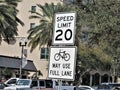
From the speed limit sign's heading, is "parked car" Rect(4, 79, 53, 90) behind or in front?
behind

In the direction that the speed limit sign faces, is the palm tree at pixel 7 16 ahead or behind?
behind

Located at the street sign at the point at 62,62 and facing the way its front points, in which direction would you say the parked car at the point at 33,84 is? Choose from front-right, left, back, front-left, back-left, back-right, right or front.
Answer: back

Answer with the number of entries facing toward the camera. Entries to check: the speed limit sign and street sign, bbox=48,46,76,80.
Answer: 2

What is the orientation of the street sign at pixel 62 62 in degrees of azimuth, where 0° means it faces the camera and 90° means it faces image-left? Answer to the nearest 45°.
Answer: approximately 0°

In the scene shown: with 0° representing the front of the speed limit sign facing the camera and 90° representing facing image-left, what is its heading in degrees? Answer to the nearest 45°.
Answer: approximately 0°
